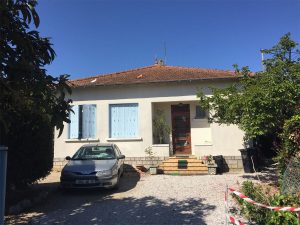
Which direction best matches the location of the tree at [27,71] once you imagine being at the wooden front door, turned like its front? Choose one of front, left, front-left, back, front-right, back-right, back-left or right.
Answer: front

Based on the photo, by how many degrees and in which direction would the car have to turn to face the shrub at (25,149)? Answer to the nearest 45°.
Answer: approximately 45° to its right

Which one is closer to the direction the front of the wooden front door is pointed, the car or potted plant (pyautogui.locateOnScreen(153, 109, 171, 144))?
the car

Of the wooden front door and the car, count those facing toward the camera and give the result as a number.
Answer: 2

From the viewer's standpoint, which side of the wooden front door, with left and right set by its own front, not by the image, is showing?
front

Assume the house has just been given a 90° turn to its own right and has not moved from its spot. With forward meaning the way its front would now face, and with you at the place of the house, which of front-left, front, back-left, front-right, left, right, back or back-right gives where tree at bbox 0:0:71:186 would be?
left

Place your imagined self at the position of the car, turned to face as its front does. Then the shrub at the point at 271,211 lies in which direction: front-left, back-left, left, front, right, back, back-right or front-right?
front-left

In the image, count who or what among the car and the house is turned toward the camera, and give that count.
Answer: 2

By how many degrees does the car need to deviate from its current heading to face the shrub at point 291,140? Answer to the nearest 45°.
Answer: approximately 45° to its left

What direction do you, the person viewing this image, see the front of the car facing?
facing the viewer

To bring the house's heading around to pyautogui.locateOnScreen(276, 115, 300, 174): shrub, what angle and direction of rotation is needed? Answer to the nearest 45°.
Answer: approximately 45° to its left

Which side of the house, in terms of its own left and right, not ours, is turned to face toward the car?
front
